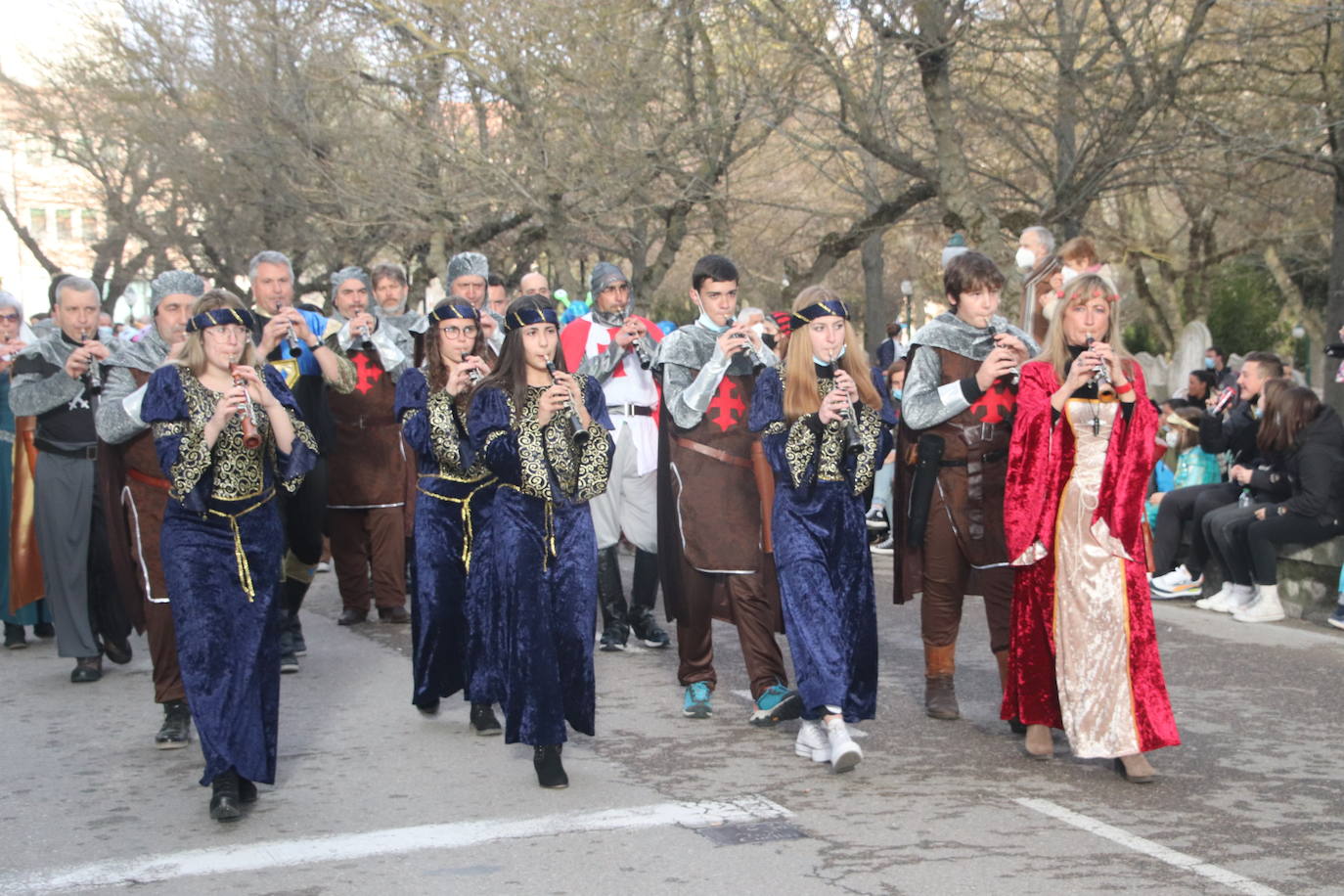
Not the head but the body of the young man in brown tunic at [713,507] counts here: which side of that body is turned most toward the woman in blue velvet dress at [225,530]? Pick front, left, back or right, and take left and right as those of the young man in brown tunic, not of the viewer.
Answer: right

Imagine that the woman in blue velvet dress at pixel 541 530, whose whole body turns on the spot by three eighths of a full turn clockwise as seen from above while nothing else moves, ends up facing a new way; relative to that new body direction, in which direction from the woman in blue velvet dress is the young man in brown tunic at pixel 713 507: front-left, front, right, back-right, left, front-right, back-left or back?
back-right

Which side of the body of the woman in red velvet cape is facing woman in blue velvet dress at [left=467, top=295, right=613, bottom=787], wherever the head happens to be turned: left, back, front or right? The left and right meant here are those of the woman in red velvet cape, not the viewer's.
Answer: right

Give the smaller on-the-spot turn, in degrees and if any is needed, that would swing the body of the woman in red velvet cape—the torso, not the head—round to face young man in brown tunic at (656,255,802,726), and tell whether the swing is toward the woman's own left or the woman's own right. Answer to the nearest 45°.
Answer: approximately 90° to the woman's own right

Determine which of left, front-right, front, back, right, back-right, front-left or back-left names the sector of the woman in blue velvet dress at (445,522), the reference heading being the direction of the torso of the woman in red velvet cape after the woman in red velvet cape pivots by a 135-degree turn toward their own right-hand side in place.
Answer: front-left

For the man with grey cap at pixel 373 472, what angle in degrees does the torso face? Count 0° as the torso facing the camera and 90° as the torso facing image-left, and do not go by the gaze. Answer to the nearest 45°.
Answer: approximately 0°

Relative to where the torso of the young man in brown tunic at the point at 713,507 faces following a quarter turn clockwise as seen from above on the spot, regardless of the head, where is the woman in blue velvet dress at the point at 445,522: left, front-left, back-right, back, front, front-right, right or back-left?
front-right
